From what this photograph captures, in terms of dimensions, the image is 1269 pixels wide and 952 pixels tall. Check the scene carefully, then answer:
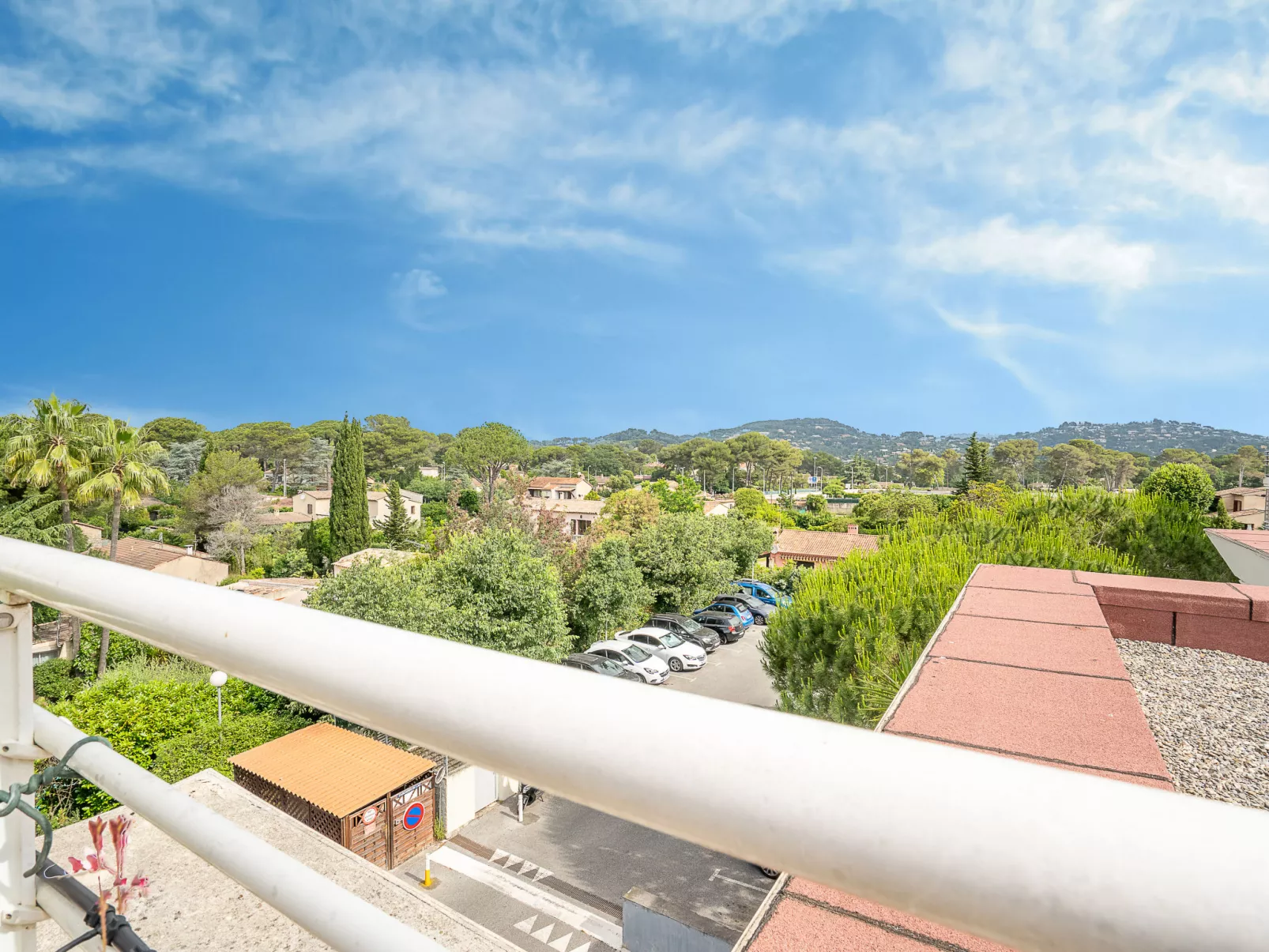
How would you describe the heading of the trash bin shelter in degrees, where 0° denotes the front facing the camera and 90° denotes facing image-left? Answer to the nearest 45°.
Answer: approximately 315°

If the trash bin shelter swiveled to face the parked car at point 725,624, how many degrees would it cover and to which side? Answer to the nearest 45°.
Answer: approximately 90° to its left

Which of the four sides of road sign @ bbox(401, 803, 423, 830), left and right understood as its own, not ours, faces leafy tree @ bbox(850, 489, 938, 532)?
left

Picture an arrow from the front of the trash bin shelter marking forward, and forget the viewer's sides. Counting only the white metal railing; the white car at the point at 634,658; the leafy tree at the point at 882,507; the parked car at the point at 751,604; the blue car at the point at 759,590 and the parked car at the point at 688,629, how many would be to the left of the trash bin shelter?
5

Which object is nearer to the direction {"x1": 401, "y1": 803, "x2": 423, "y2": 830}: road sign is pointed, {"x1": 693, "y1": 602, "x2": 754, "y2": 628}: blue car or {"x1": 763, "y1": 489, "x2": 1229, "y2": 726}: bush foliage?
the bush foliage

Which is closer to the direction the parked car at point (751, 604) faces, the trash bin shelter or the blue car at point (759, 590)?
the trash bin shelter
